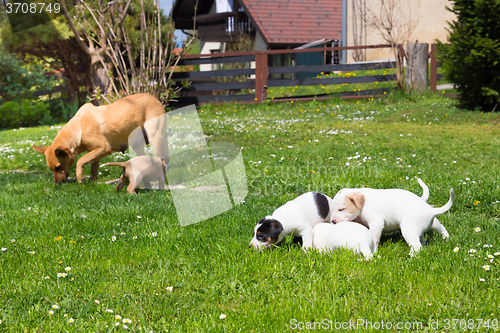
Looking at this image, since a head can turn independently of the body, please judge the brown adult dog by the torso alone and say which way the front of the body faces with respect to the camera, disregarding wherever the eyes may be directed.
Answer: to the viewer's left

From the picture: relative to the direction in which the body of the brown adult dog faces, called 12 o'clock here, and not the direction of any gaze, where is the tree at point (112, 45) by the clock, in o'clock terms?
The tree is roughly at 3 o'clock from the brown adult dog.

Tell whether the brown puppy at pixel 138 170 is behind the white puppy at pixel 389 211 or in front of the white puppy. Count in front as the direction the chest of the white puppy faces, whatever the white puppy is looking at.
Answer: in front

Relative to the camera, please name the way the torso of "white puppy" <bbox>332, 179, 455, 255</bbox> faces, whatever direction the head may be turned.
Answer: to the viewer's left

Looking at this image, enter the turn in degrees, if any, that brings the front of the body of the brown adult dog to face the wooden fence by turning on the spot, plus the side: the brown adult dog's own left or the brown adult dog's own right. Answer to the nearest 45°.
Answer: approximately 135° to the brown adult dog's own right

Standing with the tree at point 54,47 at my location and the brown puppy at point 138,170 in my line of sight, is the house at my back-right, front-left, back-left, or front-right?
back-left

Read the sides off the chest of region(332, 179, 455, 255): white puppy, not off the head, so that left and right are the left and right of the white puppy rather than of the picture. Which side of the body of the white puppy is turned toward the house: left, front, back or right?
right
